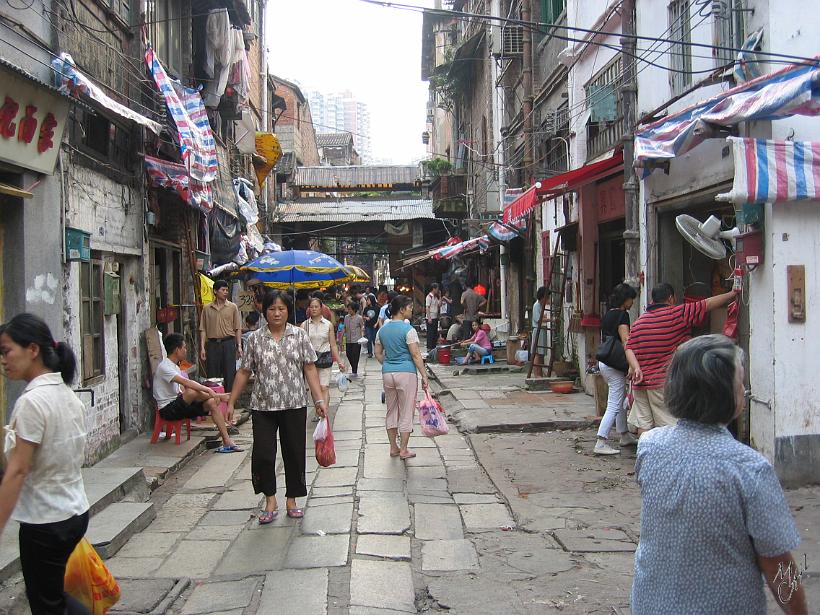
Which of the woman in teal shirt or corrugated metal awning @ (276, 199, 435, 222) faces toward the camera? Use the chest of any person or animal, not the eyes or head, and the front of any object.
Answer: the corrugated metal awning

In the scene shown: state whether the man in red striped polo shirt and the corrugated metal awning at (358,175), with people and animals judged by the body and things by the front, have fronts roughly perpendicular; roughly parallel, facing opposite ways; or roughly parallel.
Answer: roughly perpendicular

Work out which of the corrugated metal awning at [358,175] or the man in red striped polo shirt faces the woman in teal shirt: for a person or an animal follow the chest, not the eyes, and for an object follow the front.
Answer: the corrugated metal awning

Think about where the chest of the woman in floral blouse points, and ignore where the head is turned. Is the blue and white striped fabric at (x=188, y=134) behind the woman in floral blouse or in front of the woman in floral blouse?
behind

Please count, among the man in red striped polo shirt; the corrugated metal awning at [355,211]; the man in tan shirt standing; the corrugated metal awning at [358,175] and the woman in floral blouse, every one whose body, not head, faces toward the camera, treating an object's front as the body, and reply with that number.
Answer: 4

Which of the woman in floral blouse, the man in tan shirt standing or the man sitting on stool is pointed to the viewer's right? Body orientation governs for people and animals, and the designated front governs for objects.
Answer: the man sitting on stool

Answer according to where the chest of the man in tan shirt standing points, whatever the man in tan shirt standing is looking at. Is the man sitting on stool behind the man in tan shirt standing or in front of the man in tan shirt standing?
in front

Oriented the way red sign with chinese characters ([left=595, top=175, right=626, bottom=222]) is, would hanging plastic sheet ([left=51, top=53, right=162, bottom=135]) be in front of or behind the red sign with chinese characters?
in front

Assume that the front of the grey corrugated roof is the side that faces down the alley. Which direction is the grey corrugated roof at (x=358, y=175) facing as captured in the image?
toward the camera

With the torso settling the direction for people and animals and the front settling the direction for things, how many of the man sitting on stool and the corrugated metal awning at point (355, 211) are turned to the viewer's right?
1

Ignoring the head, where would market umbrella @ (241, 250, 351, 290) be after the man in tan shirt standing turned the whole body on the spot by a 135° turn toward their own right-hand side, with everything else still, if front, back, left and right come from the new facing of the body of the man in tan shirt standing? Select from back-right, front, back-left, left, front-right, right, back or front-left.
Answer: right

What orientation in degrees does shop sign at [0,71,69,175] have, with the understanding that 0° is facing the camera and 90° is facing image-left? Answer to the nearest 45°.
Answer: approximately 315°

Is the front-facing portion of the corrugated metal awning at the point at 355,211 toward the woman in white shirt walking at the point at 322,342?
yes

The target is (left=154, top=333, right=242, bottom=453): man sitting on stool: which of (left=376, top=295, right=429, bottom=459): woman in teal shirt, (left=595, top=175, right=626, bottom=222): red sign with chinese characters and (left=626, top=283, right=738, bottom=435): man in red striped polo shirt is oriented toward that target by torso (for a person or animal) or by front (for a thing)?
the red sign with chinese characters

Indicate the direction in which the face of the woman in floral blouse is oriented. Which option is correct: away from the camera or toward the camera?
toward the camera

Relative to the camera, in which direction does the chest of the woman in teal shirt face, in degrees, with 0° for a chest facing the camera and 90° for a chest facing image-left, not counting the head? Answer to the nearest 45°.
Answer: approximately 225°

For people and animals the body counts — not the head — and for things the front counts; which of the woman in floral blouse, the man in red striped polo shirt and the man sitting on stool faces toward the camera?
the woman in floral blouse

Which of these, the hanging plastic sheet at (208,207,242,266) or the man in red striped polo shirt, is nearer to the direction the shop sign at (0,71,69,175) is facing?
the man in red striped polo shirt

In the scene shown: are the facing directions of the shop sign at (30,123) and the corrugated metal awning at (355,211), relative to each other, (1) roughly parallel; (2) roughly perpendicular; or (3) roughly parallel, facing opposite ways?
roughly perpendicular
